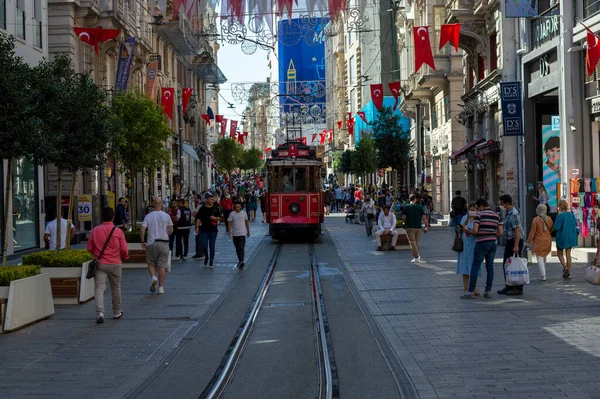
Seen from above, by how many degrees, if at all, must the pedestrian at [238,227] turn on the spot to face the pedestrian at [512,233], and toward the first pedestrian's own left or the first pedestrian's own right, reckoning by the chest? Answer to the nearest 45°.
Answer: approximately 45° to the first pedestrian's own left

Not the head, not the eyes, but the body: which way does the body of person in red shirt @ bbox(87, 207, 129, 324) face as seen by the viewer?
away from the camera

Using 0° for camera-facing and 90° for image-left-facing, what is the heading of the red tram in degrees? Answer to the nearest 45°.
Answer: approximately 0°

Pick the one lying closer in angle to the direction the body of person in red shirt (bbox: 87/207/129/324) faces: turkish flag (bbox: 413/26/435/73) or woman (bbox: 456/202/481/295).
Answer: the turkish flag

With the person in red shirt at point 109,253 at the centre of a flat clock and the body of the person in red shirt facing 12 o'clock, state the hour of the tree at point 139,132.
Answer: The tree is roughly at 12 o'clock from the person in red shirt.

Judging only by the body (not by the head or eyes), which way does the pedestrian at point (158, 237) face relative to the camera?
away from the camera
